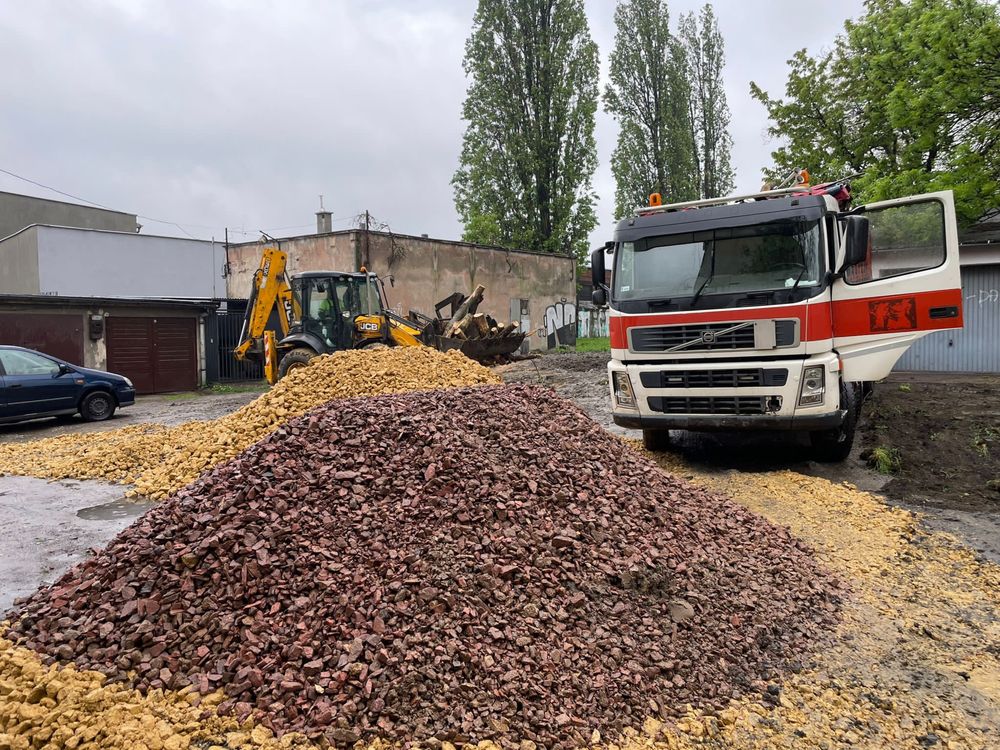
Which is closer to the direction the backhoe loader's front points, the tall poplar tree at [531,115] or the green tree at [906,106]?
the green tree

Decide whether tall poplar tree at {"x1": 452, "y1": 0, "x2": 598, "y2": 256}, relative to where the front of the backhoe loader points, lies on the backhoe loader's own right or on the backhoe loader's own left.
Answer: on the backhoe loader's own left

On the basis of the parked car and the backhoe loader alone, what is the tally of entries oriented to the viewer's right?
2

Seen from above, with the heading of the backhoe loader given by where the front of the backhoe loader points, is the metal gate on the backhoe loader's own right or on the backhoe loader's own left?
on the backhoe loader's own left

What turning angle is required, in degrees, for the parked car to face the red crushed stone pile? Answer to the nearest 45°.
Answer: approximately 90° to its right

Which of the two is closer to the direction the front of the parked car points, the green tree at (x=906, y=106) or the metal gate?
the green tree

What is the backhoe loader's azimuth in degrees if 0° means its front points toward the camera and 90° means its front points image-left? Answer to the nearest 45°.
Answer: approximately 270°

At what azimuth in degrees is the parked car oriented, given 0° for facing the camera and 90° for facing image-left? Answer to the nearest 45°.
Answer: approximately 270°

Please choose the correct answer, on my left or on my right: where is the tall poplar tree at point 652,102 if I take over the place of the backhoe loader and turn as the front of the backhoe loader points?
on my left

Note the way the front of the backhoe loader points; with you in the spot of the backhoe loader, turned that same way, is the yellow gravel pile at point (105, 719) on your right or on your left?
on your right

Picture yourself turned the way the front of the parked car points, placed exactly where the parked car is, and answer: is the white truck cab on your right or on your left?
on your right
